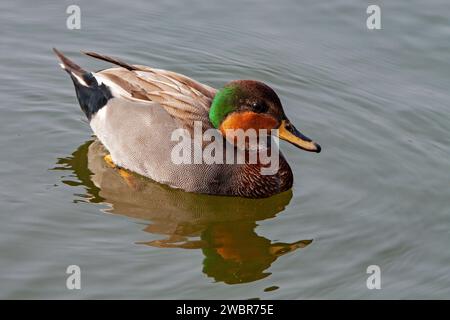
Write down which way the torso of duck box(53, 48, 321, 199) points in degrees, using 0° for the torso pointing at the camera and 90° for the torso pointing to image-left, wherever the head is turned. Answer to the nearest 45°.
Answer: approximately 315°
